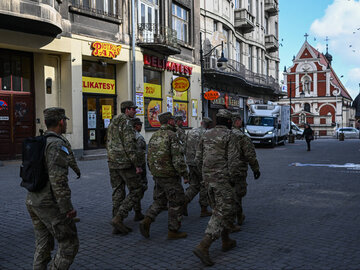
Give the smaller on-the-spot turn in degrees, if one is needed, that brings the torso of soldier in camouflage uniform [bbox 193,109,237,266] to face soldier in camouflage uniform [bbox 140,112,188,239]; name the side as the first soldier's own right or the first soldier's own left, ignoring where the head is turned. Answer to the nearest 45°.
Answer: approximately 90° to the first soldier's own left

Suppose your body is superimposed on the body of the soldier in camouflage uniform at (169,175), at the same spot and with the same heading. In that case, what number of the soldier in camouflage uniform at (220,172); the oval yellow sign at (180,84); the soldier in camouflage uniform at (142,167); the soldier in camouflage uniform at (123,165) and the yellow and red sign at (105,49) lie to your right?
1

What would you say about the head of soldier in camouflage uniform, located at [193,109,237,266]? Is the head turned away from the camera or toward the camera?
away from the camera

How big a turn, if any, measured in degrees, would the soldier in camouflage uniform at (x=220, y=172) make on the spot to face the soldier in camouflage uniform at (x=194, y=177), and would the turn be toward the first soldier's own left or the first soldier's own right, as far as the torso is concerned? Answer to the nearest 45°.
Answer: approximately 45° to the first soldier's own left

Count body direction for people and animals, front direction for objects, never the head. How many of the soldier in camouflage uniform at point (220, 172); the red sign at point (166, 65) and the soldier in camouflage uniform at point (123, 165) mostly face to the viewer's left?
0

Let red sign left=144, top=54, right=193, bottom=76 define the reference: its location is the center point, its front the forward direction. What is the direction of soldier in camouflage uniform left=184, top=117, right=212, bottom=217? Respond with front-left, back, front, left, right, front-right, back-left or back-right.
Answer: front-right

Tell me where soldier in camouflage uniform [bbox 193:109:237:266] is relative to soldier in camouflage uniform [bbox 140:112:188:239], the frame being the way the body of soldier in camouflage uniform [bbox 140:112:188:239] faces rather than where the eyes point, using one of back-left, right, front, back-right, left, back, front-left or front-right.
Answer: right

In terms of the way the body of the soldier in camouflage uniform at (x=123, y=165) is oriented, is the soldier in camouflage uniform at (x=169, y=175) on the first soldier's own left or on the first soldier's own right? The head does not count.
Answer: on the first soldier's own right

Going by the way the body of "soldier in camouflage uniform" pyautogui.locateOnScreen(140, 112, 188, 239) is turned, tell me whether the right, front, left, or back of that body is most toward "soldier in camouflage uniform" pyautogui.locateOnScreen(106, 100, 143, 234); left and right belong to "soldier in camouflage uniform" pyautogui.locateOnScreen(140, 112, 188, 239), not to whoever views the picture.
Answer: left

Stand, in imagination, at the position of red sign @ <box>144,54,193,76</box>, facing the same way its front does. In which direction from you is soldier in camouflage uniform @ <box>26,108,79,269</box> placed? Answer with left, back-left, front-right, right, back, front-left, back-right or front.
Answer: front-right

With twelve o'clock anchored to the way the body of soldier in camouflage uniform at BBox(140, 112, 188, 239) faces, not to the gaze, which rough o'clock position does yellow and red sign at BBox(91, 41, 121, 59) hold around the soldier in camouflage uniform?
The yellow and red sign is roughly at 10 o'clock from the soldier in camouflage uniform.

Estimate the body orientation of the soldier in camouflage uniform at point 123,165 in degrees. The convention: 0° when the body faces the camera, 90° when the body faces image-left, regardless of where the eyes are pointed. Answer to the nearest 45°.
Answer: approximately 225°

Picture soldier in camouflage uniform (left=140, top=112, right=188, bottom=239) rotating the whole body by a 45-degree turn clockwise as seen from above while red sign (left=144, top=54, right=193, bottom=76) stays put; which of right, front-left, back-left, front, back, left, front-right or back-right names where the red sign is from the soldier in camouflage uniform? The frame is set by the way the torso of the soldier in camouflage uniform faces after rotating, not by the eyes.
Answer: left

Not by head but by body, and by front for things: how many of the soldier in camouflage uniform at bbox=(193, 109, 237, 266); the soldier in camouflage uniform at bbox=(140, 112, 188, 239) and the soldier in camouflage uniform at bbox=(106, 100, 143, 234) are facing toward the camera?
0

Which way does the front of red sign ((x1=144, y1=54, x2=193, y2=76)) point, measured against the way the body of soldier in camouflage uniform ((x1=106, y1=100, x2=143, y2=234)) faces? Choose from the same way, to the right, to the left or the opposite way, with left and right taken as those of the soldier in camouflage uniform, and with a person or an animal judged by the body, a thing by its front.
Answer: to the right

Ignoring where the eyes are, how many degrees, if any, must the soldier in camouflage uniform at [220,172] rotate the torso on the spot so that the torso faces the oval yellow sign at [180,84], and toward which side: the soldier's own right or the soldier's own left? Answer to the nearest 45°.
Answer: approximately 45° to the soldier's own left

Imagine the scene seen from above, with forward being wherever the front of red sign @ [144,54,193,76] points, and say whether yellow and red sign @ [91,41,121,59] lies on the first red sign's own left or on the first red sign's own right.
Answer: on the first red sign's own right
